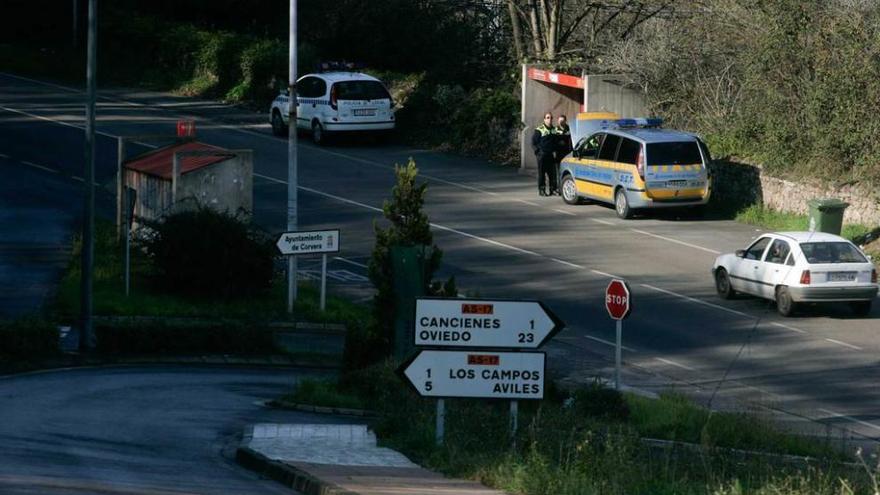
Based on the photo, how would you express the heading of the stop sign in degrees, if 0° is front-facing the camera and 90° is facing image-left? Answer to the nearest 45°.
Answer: approximately 45°

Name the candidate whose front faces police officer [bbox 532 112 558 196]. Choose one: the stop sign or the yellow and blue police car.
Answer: the yellow and blue police car

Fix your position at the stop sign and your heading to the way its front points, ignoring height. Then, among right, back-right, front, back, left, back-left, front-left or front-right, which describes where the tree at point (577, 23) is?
back-right

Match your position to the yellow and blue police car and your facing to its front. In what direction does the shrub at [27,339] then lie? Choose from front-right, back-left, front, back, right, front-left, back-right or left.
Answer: left

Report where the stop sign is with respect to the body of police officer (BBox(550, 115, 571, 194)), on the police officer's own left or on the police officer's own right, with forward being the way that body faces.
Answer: on the police officer's own left

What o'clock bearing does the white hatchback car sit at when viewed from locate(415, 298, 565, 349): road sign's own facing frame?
The white hatchback car is roughly at 7 o'clock from the road sign.

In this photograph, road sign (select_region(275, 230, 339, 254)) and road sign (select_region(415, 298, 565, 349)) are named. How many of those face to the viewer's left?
0

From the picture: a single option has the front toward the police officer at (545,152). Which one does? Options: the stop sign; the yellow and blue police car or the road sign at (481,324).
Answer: the yellow and blue police car

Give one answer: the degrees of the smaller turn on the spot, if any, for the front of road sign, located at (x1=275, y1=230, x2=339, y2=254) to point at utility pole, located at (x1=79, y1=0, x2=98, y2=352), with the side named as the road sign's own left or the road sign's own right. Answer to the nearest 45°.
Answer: approximately 90° to the road sign's own right

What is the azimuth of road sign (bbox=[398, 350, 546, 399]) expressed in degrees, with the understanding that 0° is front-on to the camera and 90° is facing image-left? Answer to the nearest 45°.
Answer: approximately 0°

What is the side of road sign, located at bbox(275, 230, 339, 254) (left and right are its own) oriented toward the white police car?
back

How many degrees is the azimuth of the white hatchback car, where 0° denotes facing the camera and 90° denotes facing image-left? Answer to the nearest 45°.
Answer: approximately 135°

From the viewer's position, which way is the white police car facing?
facing away from the viewer and to the left of the viewer

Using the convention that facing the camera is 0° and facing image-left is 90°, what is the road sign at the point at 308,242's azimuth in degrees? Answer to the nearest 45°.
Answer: approximately 0°

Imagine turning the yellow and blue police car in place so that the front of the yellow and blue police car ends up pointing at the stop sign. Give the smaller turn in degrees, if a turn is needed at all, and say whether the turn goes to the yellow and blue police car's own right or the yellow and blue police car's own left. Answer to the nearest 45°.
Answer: approximately 135° to the yellow and blue police car's own left

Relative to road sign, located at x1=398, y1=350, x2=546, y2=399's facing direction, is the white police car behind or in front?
behind
